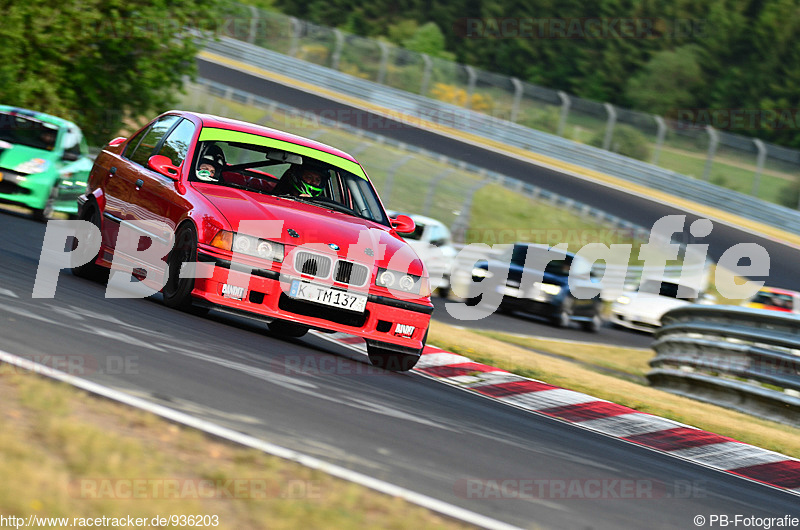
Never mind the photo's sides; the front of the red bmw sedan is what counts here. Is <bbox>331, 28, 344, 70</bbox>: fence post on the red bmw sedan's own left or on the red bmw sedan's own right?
on the red bmw sedan's own left

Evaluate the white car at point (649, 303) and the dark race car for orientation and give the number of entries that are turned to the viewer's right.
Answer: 0

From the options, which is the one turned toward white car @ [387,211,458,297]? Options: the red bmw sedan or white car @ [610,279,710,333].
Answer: white car @ [610,279,710,333]

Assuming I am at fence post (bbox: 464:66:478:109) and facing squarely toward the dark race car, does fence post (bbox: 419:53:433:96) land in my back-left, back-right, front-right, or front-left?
back-right

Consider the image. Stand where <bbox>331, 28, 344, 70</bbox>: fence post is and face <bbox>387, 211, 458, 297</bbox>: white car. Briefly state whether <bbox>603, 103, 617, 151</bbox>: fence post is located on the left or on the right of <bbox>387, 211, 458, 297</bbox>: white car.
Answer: left

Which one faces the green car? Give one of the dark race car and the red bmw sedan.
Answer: the dark race car

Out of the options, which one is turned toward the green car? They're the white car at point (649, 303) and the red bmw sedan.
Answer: the white car
